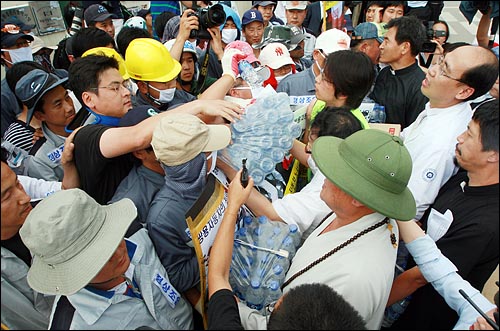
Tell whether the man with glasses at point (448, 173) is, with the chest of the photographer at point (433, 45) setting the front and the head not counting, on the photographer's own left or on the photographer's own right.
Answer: on the photographer's own left

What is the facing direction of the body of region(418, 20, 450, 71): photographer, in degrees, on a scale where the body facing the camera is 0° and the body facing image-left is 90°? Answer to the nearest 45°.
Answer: approximately 45°

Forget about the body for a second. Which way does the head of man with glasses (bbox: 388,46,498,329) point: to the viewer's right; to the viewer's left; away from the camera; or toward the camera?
to the viewer's left

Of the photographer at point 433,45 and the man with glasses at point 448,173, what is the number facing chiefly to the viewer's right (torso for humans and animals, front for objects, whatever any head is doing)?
0

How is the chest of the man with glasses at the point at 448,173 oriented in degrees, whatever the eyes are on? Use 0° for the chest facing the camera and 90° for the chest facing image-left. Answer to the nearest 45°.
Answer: approximately 90°

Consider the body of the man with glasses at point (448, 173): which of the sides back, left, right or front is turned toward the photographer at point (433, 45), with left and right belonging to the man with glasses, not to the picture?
right
